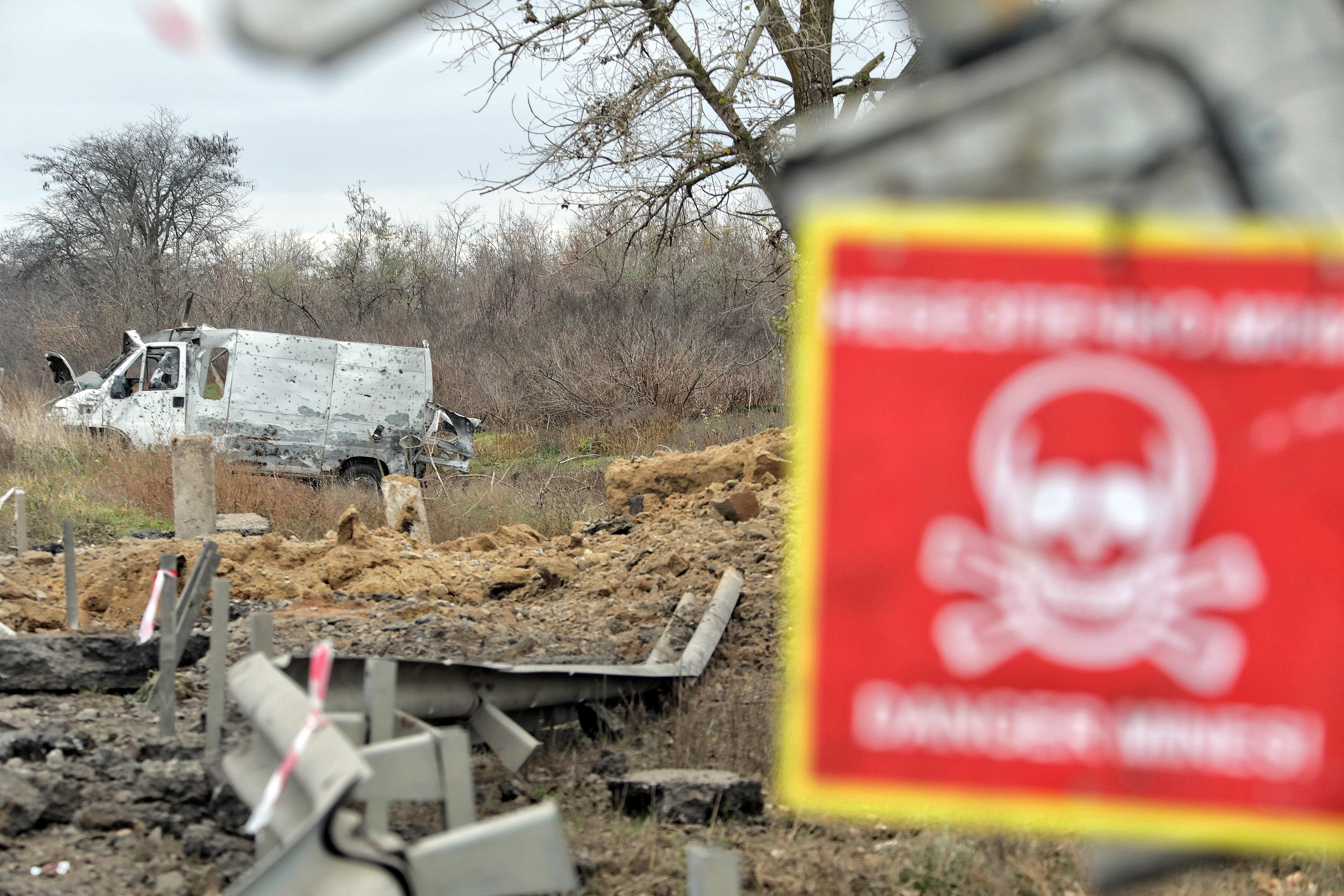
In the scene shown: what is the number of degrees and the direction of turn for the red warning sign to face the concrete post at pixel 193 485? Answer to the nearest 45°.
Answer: approximately 135° to its right

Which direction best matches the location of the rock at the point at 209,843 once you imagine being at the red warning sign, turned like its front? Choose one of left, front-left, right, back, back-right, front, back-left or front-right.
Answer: back-right

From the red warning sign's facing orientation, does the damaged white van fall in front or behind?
behind

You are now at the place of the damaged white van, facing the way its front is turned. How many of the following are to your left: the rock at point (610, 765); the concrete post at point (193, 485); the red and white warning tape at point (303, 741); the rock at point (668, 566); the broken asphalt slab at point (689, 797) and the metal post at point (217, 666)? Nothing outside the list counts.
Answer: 6

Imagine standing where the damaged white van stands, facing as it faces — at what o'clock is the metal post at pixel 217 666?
The metal post is roughly at 9 o'clock from the damaged white van.

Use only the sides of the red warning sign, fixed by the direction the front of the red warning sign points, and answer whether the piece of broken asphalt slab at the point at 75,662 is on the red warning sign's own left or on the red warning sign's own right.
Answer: on the red warning sign's own right

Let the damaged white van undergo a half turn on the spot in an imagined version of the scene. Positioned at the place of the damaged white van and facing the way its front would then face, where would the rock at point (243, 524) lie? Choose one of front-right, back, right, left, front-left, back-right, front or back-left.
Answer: right

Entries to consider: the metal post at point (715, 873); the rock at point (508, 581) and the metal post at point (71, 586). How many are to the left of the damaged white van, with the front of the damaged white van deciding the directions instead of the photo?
3

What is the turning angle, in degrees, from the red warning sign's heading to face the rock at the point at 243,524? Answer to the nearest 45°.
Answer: approximately 135° to its right

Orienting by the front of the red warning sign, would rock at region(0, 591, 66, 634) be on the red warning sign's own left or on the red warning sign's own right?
on the red warning sign's own right

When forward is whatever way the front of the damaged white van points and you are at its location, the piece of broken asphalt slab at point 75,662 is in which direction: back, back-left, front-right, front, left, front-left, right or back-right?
left

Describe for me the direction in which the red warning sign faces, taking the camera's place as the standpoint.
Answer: facing the viewer

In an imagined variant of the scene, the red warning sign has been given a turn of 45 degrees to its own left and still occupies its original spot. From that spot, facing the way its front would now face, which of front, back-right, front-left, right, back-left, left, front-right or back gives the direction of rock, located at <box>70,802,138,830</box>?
back

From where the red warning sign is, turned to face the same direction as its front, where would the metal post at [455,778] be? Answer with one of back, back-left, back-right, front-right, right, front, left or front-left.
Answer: back-right

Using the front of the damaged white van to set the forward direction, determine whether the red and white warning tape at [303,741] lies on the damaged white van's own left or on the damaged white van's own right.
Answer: on the damaged white van's own left

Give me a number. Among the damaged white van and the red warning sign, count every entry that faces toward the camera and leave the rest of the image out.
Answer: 1

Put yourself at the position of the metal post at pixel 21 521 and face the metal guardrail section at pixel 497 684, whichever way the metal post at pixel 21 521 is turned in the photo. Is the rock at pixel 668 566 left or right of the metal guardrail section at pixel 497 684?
left

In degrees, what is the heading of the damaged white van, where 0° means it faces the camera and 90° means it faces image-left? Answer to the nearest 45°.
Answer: approximately 90°

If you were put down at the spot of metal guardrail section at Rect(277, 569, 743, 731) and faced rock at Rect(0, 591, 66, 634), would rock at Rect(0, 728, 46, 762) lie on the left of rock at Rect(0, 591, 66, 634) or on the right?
left
